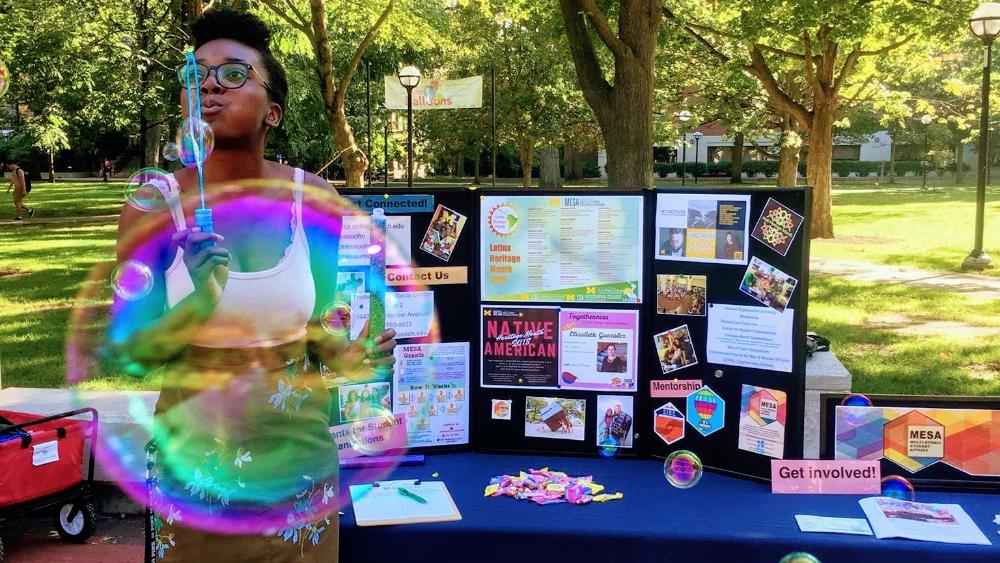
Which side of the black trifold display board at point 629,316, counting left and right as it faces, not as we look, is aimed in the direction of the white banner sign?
back

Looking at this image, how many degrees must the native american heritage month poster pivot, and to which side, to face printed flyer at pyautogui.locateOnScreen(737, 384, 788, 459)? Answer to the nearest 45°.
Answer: approximately 90° to its left

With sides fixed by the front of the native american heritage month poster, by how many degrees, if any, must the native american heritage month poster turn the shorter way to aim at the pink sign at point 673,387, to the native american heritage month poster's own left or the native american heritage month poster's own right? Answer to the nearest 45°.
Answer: approximately 90° to the native american heritage month poster's own left

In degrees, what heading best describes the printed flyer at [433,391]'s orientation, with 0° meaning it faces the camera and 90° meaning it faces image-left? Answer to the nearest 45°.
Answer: approximately 0°
